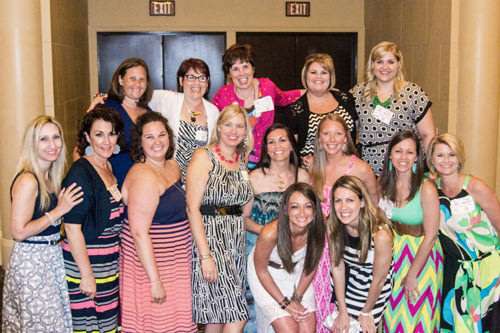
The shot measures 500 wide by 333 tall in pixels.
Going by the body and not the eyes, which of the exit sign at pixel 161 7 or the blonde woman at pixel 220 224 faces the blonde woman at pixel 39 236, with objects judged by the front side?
the exit sign

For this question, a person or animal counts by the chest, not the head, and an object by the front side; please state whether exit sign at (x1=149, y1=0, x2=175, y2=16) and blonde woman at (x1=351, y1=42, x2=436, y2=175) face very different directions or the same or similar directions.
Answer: same or similar directions

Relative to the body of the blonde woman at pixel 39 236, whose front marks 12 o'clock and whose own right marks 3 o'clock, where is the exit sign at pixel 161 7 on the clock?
The exit sign is roughly at 8 o'clock from the blonde woman.

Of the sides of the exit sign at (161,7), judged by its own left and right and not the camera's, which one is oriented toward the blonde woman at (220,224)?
front

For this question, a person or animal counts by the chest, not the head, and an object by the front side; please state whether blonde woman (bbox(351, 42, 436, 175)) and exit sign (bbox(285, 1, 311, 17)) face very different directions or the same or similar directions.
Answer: same or similar directions

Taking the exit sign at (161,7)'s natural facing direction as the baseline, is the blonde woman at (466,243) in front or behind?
in front

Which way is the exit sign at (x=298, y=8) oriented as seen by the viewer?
toward the camera

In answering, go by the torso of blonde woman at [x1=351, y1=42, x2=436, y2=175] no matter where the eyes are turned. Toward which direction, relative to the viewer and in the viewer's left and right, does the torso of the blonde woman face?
facing the viewer

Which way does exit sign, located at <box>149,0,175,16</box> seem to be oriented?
toward the camera

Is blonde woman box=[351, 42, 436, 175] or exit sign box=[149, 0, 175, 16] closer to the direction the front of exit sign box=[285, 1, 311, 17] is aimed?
the blonde woman

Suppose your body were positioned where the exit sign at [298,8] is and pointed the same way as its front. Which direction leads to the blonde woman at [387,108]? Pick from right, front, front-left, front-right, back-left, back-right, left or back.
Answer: front

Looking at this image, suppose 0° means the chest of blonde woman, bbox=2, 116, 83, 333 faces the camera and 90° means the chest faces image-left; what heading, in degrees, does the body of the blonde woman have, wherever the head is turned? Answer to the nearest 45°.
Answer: approximately 315°

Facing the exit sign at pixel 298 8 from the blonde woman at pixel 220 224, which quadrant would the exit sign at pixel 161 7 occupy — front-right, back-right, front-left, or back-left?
front-left

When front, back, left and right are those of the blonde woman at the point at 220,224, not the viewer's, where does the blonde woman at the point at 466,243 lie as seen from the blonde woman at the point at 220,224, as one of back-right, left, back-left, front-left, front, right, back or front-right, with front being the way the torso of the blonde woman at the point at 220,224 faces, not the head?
front-left
